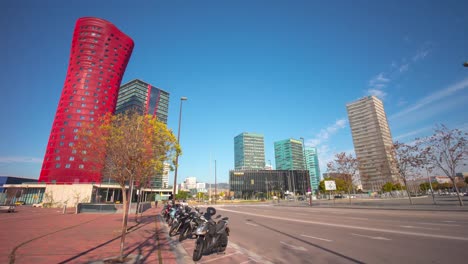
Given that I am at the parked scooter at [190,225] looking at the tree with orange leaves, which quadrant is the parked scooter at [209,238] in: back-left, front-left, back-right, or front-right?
front-left

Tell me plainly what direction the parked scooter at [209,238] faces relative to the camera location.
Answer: facing the viewer and to the left of the viewer

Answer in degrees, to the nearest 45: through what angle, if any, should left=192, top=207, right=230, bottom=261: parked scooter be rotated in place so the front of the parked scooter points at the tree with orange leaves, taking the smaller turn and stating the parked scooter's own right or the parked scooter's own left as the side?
approximately 90° to the parked scooter's own right

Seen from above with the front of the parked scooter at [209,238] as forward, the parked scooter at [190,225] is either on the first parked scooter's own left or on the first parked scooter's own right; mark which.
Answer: on the first parked scooter's own right

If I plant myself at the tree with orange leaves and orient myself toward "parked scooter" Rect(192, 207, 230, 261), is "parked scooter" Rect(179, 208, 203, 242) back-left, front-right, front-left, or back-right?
front-left
